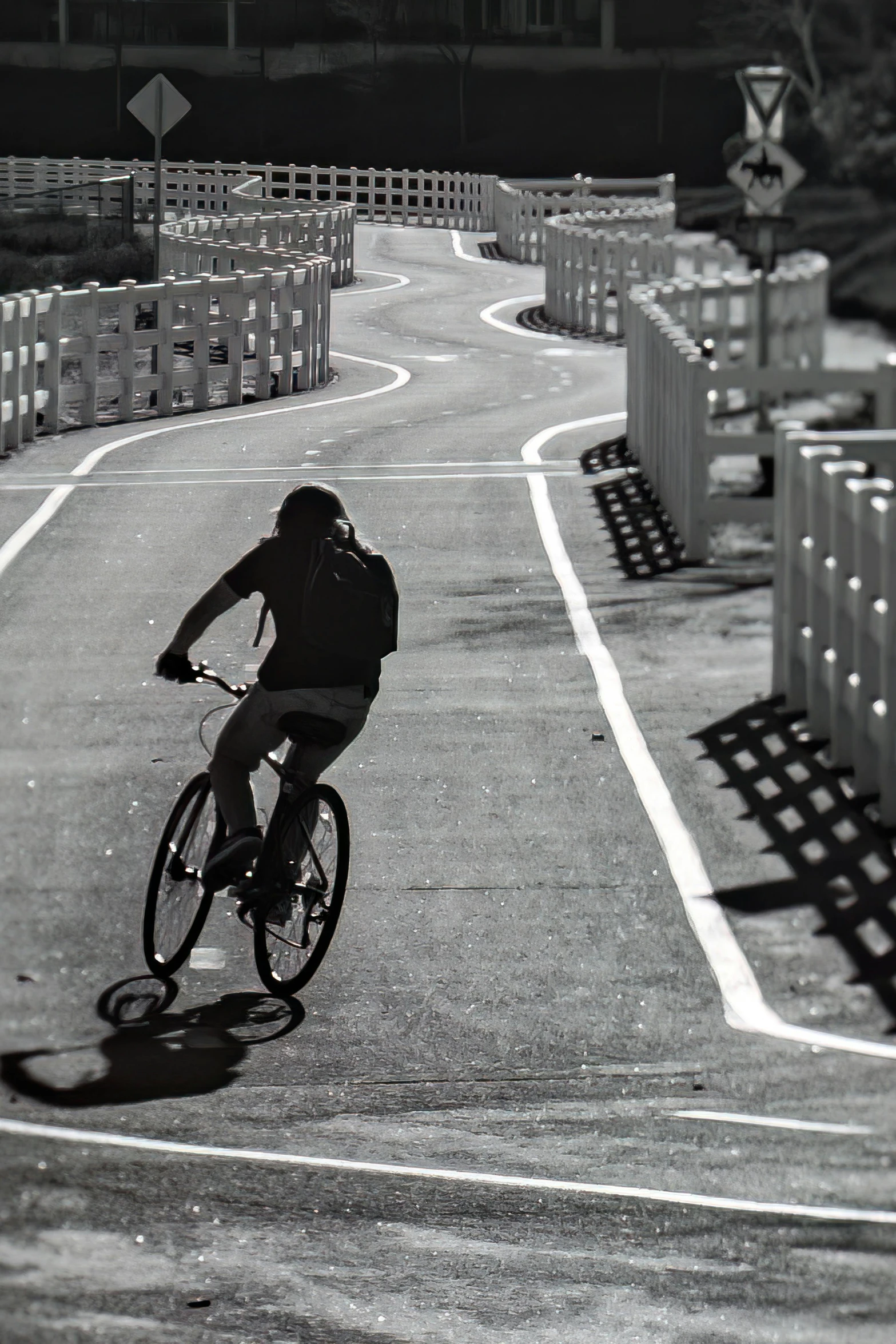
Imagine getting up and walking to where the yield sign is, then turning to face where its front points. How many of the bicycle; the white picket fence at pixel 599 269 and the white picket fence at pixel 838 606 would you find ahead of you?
2

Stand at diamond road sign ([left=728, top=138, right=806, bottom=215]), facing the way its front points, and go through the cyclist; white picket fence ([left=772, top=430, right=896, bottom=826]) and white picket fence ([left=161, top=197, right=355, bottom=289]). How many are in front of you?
2

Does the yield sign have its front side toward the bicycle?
yes

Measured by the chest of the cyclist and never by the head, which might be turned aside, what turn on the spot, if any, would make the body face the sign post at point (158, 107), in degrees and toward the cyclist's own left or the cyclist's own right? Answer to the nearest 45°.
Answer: approximately 45° to the cyclist's own right

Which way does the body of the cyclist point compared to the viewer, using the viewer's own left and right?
facing away from the viewer and to the left of the viewer

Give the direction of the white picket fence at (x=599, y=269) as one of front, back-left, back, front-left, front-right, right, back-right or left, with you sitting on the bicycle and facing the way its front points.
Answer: front-right

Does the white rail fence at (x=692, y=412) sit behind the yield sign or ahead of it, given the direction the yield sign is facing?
ahead

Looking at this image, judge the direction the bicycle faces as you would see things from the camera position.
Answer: facing away from the viewer and to the left of the viewer

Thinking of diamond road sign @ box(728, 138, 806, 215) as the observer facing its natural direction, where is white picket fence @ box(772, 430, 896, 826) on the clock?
The white picket fence is roughly at 12 o'clock from the diamond road sign.
